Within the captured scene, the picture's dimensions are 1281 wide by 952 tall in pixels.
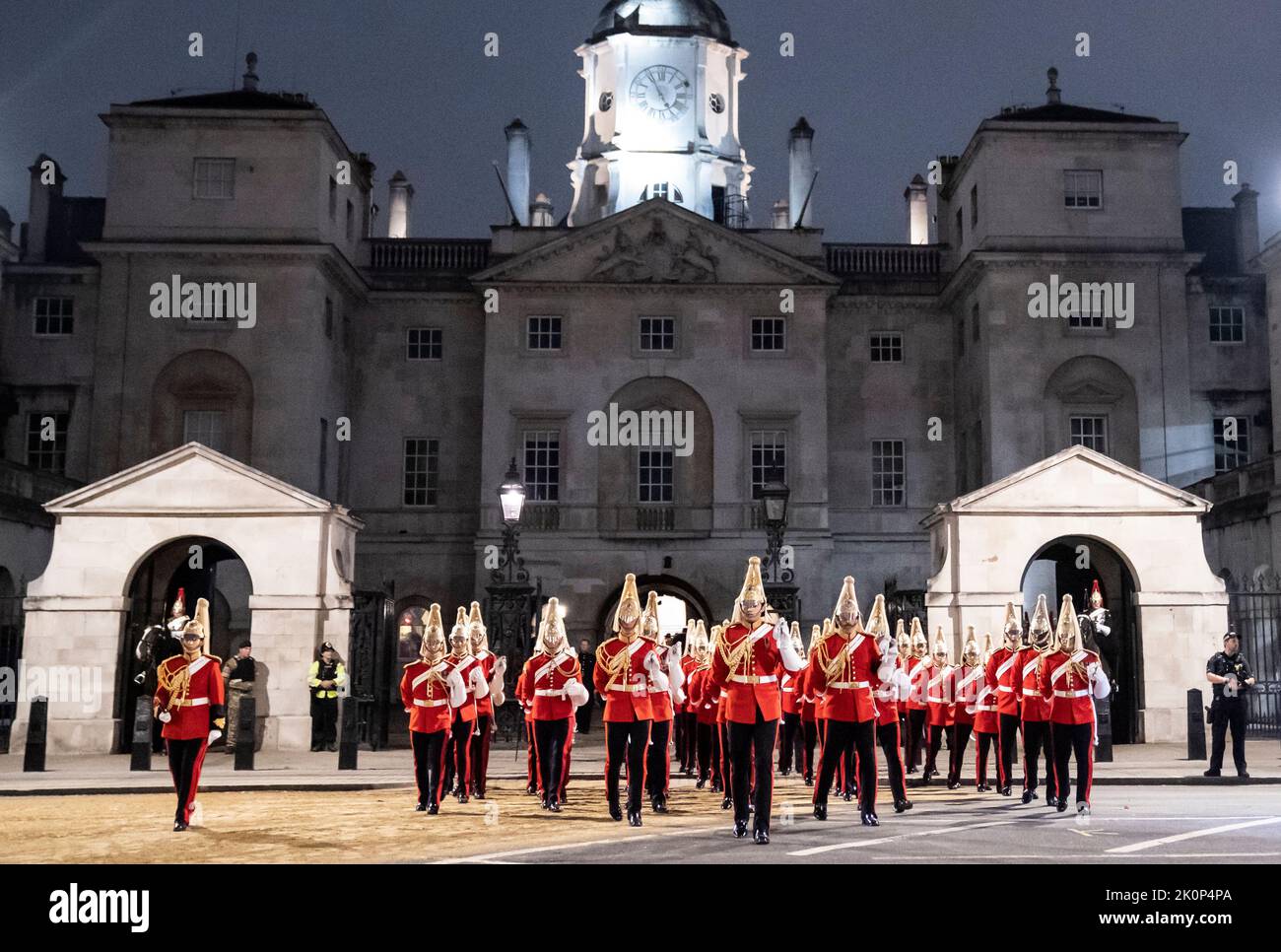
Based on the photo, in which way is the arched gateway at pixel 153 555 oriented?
toward the camera

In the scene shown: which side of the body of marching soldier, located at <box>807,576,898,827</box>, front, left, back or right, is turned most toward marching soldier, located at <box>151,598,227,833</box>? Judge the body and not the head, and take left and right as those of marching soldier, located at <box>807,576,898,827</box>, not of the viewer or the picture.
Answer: right

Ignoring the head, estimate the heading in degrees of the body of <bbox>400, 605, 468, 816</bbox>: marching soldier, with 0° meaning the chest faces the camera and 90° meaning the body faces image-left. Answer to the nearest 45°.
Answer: approximately 0°

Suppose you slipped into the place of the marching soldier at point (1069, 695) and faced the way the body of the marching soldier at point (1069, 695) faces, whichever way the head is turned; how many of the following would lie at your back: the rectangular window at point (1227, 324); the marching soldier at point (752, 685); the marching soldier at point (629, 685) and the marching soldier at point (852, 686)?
1

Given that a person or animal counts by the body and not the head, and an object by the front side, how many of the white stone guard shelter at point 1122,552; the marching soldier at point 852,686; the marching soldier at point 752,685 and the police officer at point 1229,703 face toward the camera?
4

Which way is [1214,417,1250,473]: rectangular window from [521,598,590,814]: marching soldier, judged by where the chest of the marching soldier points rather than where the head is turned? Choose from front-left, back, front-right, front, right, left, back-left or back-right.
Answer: back-left

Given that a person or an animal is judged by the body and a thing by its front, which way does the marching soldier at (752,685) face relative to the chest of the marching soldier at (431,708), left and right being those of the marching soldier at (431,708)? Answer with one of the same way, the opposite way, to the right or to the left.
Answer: the same way

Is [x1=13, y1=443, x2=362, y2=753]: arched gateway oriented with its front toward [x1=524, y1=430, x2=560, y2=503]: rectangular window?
no

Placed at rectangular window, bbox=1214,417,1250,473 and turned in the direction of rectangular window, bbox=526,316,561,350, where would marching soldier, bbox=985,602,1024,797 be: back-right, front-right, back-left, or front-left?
front-left

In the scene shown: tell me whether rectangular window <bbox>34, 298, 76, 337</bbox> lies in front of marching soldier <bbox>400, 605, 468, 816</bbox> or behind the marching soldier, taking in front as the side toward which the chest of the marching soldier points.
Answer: behind

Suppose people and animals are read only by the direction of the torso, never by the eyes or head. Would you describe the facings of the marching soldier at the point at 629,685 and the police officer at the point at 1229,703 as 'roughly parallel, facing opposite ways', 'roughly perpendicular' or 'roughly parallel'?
roughly parallel

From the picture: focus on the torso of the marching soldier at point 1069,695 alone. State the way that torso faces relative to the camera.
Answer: toward the camera

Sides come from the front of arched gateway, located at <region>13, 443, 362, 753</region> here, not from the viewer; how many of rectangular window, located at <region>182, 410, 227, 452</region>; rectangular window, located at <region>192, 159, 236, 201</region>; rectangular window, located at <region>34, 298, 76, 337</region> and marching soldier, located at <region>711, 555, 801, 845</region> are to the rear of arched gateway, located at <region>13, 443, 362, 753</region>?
3

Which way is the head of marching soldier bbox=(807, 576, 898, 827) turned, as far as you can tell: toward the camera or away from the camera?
toward the camera

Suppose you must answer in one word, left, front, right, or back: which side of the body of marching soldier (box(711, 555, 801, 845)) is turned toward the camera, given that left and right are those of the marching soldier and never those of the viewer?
front

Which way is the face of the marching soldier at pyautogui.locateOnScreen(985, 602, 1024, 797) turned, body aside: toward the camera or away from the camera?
toward the camera

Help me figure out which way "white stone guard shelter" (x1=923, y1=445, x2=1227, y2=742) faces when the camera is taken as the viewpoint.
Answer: facing the viewer
